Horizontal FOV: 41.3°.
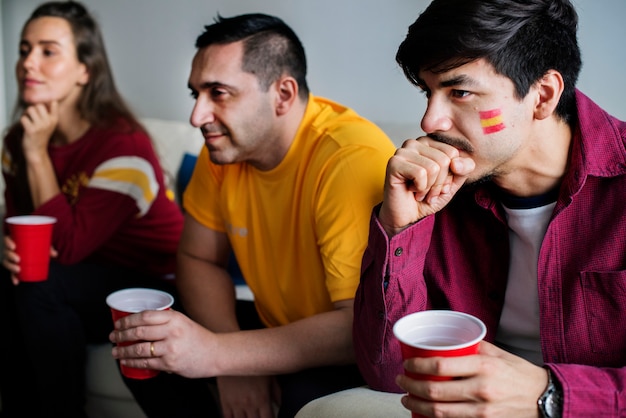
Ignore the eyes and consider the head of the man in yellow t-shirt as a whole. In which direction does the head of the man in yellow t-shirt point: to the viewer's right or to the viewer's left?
to the viewer's left

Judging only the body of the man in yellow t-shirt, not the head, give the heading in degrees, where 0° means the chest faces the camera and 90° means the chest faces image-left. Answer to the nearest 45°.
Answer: approximately 45°

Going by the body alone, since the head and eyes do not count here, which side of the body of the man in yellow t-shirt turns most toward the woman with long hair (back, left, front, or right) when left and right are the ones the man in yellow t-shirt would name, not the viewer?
right

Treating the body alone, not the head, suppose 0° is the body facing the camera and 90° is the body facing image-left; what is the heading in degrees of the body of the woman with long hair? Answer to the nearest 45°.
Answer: approximately 45°

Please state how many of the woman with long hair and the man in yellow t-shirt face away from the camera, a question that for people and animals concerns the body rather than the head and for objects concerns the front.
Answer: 0

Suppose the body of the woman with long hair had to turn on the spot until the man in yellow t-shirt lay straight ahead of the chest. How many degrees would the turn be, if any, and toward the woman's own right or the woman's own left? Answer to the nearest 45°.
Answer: approximately 90° to the woman's own left
